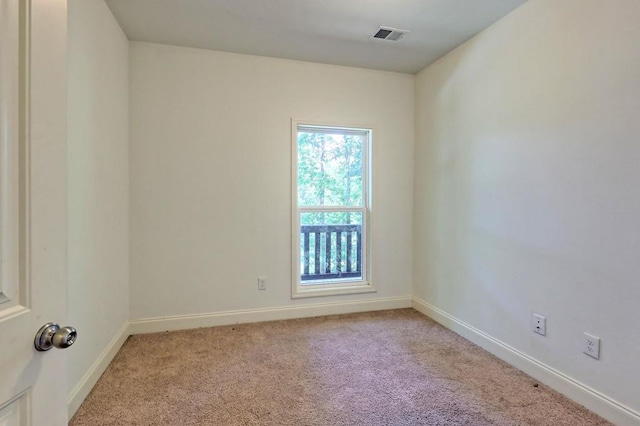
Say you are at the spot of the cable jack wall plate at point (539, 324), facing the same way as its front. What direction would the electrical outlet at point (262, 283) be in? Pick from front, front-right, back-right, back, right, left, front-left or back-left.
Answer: front-right

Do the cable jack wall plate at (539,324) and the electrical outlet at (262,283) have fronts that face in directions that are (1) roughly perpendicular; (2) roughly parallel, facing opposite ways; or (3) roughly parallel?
roughly perpendicular

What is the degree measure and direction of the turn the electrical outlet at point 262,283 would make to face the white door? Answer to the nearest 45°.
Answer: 0° — it already faces it

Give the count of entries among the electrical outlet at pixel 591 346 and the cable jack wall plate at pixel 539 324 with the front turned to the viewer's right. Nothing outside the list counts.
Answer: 0

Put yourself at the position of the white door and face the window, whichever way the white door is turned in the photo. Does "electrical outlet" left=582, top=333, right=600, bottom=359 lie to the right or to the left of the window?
right

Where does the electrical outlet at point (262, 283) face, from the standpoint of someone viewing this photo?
facing the viewer

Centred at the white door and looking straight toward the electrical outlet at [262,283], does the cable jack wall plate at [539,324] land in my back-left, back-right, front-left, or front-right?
front-right

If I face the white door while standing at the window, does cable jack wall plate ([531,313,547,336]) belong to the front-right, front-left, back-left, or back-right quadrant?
front-left

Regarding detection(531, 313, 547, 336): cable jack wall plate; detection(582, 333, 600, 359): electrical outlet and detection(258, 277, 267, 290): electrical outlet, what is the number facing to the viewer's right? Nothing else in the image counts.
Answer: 0

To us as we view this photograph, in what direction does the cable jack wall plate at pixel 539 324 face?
facing the viewer and to the left of the viewer
